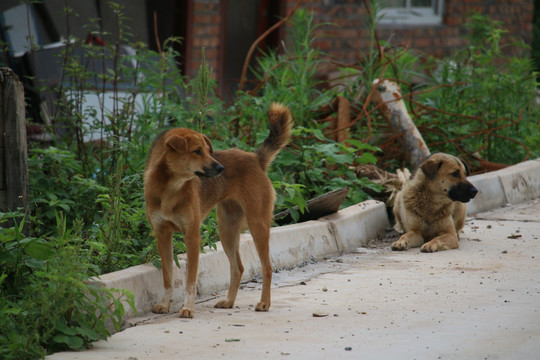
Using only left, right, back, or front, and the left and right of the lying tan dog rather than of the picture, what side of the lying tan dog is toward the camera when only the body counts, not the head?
front

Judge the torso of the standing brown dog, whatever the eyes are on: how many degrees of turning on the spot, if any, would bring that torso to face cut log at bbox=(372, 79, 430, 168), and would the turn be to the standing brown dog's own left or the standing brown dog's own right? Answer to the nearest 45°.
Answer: approximately 180°

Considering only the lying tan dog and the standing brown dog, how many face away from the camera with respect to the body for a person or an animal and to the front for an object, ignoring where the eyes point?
0

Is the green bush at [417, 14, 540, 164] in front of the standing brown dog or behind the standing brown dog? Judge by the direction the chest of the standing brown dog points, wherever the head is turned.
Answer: behind

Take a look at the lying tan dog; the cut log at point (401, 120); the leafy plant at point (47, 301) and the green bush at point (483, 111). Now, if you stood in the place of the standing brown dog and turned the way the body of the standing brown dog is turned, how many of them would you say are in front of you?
1

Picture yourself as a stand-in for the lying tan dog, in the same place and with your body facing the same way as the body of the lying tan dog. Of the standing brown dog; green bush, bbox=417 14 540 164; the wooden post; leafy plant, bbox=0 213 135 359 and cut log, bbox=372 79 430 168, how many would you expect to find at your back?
2

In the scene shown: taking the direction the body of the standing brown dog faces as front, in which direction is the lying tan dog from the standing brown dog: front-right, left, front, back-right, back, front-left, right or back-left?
back

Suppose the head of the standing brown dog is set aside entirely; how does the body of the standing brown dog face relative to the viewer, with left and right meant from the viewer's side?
facing the viewer and to the left of the viewer

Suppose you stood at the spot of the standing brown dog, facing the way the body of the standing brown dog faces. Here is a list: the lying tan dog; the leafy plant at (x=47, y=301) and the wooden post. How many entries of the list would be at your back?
1

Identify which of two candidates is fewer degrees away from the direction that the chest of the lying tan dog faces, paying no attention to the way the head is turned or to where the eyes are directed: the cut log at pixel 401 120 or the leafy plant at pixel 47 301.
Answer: the leafy plant

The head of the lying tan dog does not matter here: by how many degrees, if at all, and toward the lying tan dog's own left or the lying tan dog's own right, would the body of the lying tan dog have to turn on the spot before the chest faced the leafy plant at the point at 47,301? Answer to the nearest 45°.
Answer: approximately 45° to the lying tan dog's own right

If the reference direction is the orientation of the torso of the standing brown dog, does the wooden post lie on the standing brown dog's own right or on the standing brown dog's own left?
on the standing brown dog's own right

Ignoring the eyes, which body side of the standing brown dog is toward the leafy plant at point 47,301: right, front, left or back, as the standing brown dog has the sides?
front

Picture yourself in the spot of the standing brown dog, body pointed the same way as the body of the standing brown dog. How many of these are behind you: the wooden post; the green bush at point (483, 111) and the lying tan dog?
2
